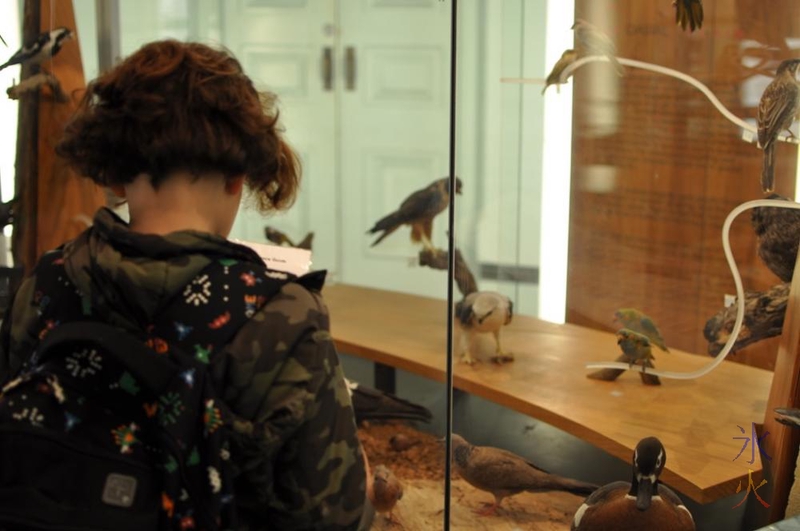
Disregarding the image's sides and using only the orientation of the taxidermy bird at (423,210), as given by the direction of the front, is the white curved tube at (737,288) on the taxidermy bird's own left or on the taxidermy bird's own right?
on the taxidermy bird's own right

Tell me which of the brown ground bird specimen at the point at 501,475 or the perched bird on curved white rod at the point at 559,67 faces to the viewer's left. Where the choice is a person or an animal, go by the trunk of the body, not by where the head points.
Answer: the brown ground bird specimen

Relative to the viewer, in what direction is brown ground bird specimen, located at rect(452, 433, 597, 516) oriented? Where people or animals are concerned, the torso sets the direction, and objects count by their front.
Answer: to the viewer's left

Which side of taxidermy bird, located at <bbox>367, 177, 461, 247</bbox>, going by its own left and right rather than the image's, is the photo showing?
right
